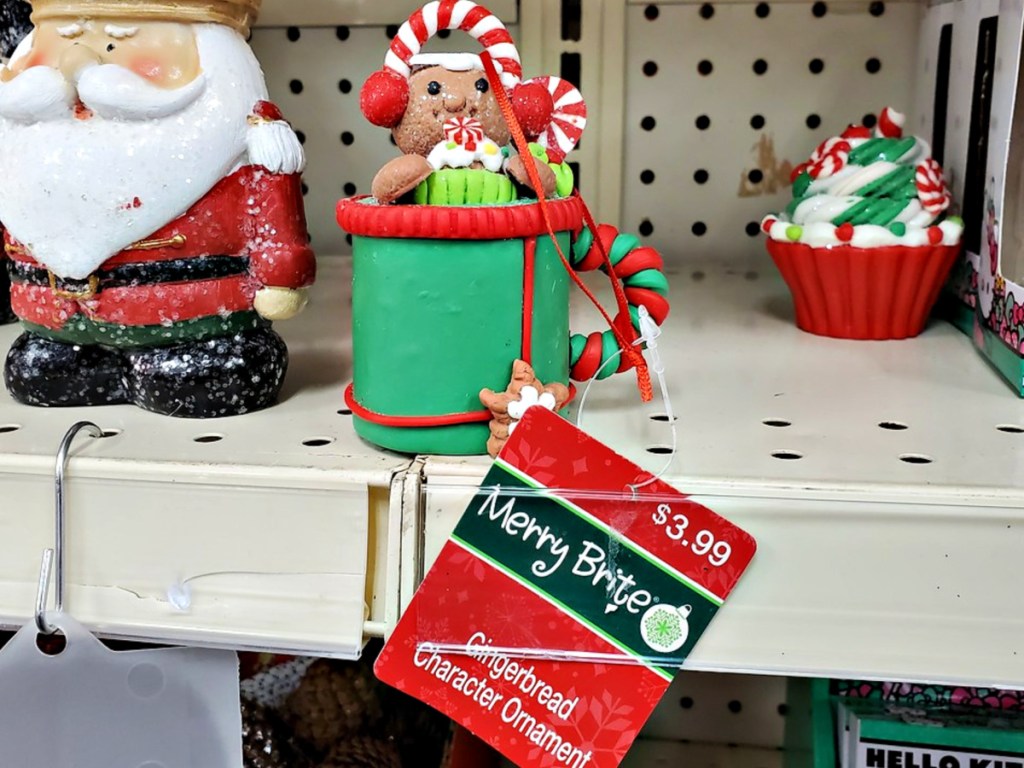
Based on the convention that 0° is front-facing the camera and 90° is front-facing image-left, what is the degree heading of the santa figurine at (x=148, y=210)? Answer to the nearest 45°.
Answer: approximately 45°

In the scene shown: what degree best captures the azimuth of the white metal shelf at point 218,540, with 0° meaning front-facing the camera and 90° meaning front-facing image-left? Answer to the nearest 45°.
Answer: approximately 0°

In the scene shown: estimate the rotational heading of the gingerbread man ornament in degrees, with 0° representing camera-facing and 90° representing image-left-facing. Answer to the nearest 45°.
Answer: approximately 0°

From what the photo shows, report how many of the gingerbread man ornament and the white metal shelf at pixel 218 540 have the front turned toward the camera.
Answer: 2
